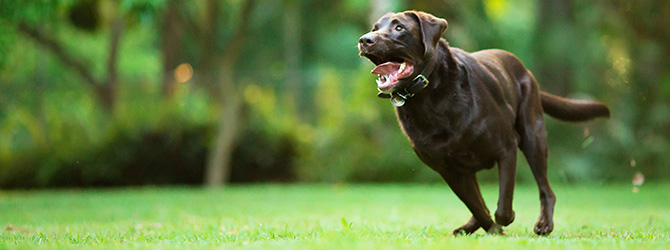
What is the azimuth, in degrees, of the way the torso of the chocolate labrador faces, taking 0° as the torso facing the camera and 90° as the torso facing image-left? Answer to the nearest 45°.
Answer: approximately 45°

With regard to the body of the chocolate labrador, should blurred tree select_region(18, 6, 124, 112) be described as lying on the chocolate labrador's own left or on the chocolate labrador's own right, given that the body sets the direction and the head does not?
on the chocolate labrador's own right

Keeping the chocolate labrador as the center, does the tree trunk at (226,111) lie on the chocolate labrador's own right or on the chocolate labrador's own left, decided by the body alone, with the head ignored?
on the chocolate labrador's own right
